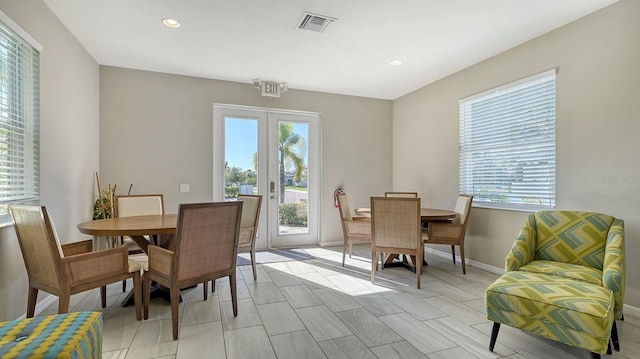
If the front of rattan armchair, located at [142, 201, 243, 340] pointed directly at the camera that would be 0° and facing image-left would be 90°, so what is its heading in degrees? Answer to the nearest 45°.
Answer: approximately 135°

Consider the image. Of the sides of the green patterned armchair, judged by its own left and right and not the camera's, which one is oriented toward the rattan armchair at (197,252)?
front

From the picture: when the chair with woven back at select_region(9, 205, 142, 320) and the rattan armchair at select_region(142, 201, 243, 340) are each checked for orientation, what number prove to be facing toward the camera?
0

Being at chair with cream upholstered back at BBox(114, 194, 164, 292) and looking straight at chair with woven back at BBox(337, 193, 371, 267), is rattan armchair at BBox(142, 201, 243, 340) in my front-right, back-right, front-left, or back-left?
front-right

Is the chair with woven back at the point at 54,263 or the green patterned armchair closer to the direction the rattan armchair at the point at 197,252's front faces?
the chair with woven back

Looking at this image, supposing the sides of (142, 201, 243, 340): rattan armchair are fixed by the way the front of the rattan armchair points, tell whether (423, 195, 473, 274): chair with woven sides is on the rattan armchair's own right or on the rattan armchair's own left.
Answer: on the rattan armchair's own right

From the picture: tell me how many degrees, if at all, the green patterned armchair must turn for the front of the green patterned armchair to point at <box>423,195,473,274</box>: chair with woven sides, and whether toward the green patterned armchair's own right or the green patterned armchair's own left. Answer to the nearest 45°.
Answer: approximately 90° to the green patterned armchair's own right

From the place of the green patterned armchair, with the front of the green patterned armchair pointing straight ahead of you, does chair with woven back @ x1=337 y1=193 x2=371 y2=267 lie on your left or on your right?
on your right

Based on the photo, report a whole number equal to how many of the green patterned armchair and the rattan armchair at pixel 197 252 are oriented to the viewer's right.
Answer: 0

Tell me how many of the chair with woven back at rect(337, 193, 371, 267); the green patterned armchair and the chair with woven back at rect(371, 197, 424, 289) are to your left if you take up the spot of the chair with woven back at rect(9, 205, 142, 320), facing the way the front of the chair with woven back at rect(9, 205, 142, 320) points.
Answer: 0

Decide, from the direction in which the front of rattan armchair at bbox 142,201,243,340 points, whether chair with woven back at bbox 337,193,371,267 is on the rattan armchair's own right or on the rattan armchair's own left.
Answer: on the rattan armchair's own right

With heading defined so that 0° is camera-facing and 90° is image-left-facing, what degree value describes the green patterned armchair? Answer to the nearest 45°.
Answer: approximately 45°

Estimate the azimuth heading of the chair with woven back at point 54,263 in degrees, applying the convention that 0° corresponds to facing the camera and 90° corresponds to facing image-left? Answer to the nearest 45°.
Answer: approximately 225°

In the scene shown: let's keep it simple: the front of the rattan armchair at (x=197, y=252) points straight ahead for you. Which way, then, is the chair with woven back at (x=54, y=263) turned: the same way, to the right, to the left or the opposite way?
to the right
